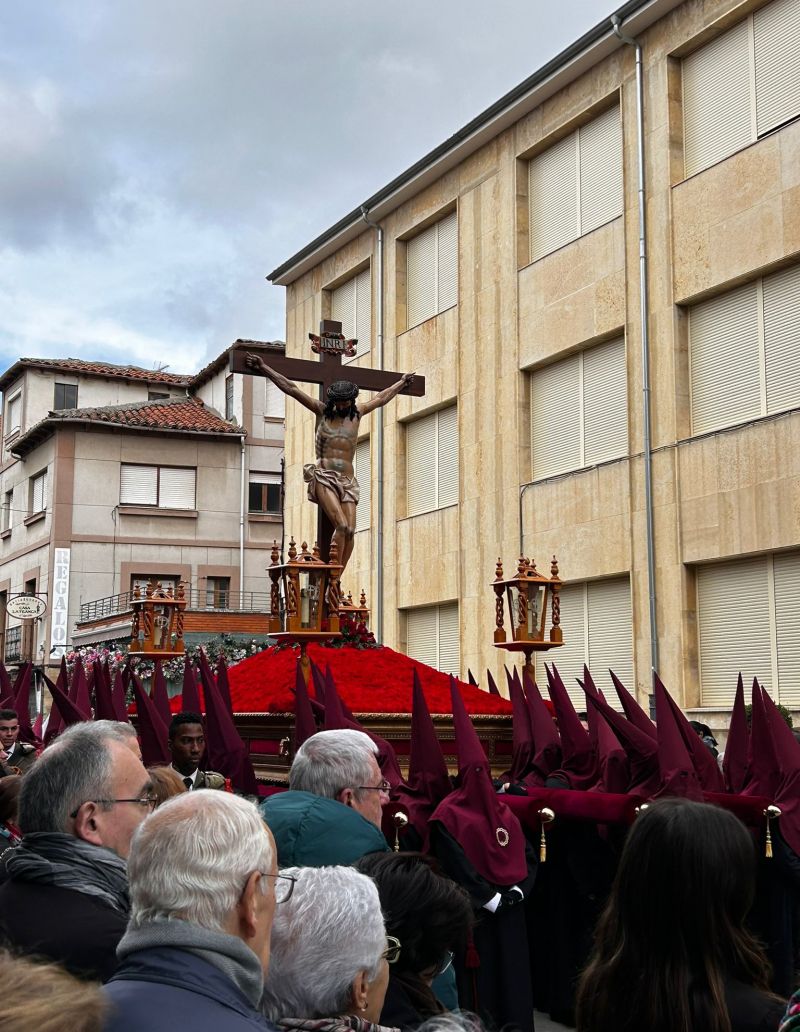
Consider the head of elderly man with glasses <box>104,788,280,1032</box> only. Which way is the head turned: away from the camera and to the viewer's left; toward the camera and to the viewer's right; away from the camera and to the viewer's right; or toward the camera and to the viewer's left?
away from the camera and to the viewer's right

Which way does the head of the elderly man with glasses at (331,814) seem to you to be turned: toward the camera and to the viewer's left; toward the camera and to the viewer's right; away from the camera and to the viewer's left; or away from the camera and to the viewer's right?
away from the camera and to the viewer's right

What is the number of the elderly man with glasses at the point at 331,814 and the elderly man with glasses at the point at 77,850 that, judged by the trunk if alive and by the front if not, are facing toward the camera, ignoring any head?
0

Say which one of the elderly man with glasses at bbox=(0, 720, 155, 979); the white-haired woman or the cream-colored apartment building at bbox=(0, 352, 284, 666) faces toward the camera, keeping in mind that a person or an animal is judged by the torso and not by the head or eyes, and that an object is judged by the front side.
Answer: the cream-colored apartment building

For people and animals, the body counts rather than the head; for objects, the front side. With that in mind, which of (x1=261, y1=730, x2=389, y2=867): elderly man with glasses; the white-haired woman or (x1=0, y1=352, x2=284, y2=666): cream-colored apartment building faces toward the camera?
the cream-colored apartment building

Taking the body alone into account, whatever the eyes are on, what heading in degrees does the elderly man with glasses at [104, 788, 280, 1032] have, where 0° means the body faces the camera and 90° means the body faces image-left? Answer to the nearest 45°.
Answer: approximately 225°

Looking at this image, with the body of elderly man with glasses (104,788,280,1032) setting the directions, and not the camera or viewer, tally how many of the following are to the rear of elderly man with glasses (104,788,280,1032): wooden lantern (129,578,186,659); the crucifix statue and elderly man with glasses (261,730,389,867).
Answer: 0

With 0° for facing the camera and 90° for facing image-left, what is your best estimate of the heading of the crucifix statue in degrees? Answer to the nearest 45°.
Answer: approximately 315°

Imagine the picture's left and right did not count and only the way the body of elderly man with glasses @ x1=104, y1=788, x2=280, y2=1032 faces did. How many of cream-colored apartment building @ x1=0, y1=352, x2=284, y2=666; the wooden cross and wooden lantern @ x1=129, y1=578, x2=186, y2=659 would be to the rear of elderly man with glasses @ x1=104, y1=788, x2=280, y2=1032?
0

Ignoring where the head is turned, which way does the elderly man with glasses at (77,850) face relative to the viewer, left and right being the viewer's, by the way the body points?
facing away from the viewer and to the right of the viewer

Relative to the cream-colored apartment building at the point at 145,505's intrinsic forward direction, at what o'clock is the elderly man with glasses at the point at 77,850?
The elderly man with glasses is roughly at 12 o'clock from the cream-colored apartment building.

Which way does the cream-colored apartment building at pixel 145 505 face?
toward the camera

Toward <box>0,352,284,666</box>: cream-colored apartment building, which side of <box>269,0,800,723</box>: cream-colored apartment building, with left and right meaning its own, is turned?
right

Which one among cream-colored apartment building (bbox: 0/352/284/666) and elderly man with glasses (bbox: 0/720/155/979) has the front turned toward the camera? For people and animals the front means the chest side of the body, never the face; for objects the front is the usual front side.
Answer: the cream-colored apartment building

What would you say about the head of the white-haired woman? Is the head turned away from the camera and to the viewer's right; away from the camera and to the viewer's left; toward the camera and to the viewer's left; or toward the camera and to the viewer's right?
away from the camera and to the viewer's right

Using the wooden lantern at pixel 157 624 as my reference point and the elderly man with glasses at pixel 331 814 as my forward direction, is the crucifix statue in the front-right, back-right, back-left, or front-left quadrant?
front-left

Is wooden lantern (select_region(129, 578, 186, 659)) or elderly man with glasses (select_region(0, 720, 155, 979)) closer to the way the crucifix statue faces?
the elderly man with glasses
